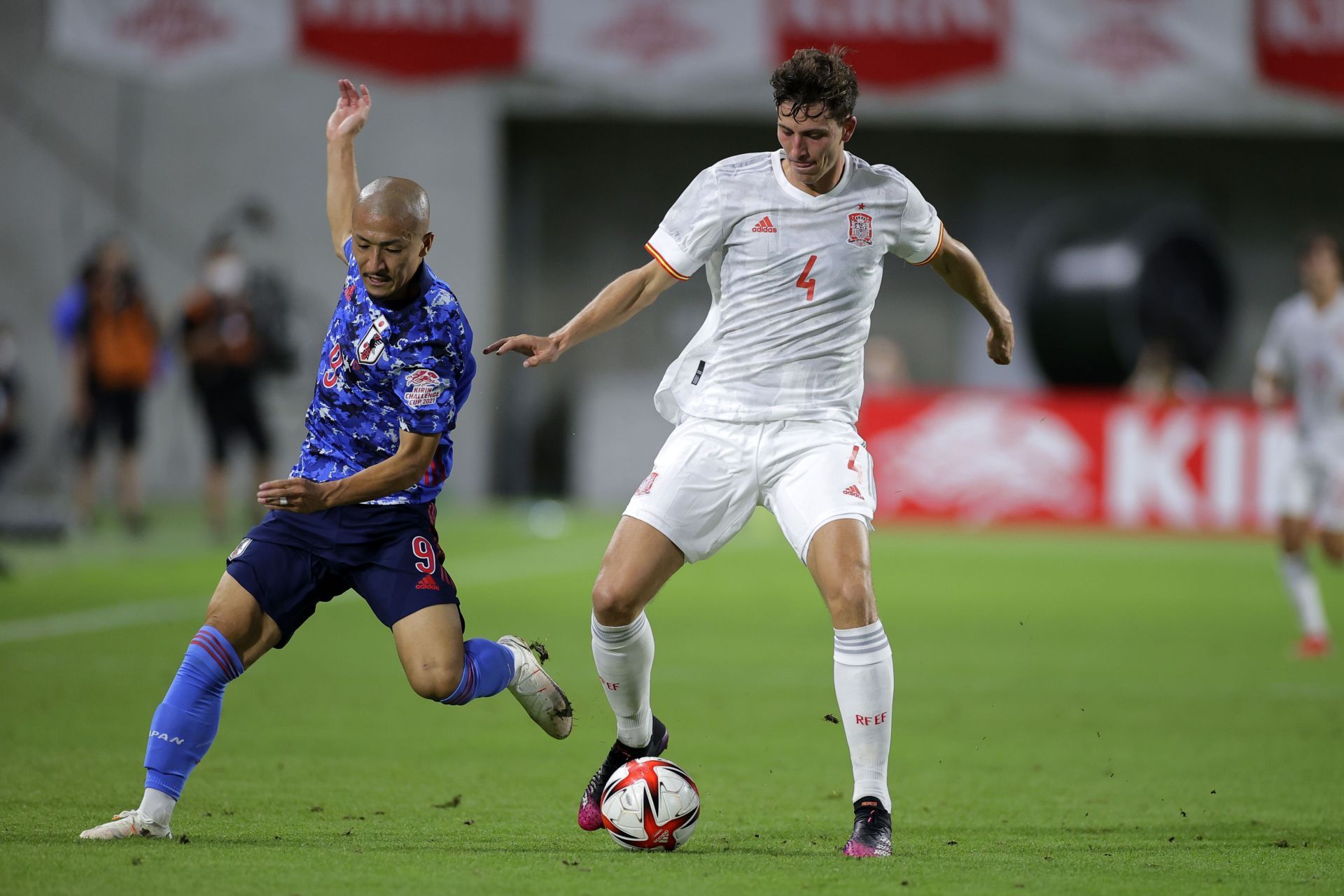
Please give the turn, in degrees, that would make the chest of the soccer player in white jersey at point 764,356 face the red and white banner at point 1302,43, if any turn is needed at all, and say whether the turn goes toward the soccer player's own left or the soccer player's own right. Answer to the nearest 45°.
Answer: approximately 180°

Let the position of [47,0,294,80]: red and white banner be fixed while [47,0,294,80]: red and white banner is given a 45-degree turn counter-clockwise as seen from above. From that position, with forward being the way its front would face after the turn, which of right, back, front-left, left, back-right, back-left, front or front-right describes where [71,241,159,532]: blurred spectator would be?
front-right

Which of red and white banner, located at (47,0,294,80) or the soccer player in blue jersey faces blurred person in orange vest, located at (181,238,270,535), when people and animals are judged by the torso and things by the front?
the red and white banner

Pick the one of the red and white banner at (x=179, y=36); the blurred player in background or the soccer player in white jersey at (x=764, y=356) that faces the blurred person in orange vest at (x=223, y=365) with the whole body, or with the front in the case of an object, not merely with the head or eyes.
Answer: the red and white banner

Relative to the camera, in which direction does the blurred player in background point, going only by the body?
toward the camera

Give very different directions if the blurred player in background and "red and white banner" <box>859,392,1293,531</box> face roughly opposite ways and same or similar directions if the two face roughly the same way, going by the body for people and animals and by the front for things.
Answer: same or similar directions

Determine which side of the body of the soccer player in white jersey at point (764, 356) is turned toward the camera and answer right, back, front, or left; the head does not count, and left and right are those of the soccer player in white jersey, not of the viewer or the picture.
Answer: front

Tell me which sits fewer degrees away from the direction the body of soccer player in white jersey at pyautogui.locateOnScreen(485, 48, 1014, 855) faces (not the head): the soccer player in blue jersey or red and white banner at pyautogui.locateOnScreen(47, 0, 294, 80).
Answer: the soccer player in blue jersey

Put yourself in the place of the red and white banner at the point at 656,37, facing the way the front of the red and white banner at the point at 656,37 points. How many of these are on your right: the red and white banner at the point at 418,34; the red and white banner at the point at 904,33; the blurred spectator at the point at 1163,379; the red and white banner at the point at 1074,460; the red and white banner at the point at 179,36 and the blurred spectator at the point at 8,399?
3

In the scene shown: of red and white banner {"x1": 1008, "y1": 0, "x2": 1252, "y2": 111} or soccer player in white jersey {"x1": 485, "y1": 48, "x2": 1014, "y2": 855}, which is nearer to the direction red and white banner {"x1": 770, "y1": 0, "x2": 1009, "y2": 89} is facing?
the soccer player in white jersey

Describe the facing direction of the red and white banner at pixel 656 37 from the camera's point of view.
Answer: facing the viewer

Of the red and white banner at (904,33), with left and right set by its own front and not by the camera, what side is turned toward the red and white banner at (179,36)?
right

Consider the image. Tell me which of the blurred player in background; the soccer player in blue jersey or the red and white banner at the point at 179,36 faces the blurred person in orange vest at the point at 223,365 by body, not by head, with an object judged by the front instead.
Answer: the red and white banner

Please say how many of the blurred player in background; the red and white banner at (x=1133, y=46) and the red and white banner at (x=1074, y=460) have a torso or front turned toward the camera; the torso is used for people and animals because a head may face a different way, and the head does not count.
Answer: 3

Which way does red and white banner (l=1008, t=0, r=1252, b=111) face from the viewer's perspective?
toward the camera
